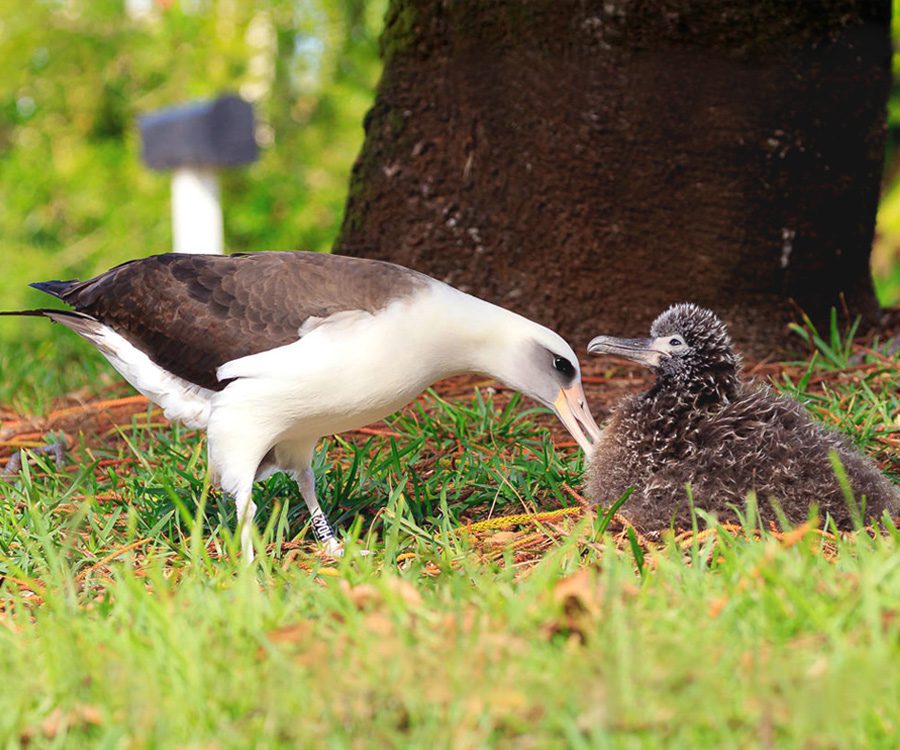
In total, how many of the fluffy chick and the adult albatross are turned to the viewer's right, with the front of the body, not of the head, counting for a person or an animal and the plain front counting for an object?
1

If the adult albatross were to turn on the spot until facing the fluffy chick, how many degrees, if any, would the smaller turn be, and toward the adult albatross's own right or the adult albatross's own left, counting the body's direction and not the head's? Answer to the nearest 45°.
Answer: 0° — it already faces it

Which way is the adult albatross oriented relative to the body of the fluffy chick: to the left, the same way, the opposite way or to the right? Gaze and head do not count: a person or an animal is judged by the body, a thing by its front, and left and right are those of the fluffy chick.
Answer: the opposite way

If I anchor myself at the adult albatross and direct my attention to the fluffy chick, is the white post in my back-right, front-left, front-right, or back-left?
back-left

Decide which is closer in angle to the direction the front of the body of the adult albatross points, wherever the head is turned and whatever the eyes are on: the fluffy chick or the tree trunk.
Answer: the fluffy chick

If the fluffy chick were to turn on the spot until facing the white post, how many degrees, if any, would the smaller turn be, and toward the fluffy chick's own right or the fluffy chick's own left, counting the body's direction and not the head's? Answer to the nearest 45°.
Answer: approximately 45° to the fluffy chick's own right

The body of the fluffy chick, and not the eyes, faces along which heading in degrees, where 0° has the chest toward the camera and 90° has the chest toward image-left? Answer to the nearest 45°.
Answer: approximately 90°

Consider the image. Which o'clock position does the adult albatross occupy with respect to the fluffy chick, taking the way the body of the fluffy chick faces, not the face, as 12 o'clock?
The adult albatross is roughly at 12 o'clock from the fluffy chick.

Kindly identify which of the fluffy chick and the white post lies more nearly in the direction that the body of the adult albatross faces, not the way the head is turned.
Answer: the fluffy chick

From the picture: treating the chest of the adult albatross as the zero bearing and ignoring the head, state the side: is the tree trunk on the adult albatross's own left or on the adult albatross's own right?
on the adult albatross's own left

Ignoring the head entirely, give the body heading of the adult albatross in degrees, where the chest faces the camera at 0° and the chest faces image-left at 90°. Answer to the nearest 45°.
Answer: approximately 270°
